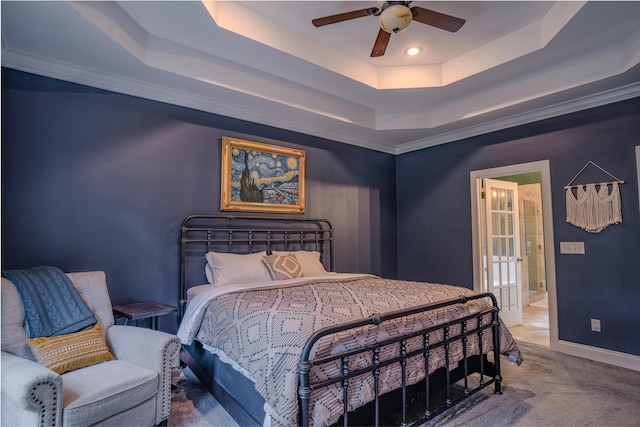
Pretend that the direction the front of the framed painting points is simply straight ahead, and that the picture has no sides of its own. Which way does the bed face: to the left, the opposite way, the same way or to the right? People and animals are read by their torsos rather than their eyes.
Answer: the same way

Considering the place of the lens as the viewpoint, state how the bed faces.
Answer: facing the viewer and to the right of the viewer

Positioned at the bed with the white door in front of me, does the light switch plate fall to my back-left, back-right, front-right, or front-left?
front-right

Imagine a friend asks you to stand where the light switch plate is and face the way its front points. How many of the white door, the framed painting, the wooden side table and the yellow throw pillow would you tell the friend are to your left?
0

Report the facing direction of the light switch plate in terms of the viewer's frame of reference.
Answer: facing the viewer

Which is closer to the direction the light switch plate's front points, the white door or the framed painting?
the framed painting

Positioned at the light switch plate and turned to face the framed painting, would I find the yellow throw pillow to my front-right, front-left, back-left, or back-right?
front-left

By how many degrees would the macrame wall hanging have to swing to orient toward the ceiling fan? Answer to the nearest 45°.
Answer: approximately 45° to its right

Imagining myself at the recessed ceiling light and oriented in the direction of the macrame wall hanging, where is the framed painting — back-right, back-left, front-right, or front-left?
back-left

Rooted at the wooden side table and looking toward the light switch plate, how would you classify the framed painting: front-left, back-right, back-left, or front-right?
front-left

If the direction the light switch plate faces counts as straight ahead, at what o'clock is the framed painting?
The framed painting is roughly at 2 o'clock from the light switch plate.

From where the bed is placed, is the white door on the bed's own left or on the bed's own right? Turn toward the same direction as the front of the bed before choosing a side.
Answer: on the bed's own left

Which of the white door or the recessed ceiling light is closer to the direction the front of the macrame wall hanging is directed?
the recessed ceiling light

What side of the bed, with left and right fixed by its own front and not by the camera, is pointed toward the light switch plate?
left

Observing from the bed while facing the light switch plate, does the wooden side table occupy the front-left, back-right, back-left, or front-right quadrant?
back-left

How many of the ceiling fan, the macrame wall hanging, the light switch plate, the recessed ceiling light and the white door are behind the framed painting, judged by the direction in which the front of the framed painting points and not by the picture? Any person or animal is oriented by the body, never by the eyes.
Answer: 0
